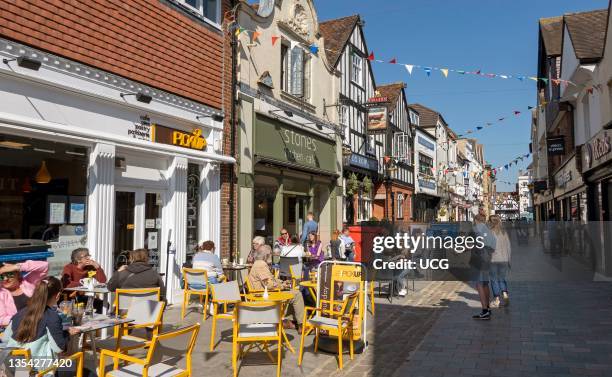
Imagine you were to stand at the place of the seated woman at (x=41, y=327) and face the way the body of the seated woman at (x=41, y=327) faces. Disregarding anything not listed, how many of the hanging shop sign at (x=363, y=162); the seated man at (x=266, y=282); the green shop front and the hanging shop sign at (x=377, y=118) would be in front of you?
4

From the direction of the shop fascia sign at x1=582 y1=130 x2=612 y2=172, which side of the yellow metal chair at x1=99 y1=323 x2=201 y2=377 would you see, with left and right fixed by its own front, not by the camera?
right

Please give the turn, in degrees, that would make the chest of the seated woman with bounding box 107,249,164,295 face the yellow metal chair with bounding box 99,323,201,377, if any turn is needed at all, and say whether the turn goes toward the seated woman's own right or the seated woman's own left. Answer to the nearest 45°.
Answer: approximately 180°

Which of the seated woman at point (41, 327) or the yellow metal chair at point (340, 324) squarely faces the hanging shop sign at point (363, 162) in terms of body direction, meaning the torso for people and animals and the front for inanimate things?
the seated woman

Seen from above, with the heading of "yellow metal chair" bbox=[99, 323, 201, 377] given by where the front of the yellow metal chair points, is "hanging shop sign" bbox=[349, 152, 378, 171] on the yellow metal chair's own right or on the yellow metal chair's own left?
on the yellow metal chair's own right

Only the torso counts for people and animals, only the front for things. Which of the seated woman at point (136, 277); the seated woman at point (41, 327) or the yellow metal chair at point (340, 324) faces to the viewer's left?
the yellow metal chair

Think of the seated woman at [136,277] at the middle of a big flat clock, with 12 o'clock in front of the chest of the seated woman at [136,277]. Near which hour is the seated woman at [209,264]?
the seated woman at [209,264] is roughly at 1 o'clock from the seated woman at [136,277].

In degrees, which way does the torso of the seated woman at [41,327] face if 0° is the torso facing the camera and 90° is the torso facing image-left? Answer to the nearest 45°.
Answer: approximately 225°

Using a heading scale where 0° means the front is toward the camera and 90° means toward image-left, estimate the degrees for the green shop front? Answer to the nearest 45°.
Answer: approximately 315°

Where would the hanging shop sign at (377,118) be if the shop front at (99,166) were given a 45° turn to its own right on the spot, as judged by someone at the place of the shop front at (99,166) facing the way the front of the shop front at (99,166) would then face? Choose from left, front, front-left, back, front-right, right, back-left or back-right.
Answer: back-left

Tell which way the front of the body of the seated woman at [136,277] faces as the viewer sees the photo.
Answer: away from the camera

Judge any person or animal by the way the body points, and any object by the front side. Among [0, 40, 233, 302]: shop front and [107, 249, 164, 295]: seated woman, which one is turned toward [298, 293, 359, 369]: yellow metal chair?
the shop front

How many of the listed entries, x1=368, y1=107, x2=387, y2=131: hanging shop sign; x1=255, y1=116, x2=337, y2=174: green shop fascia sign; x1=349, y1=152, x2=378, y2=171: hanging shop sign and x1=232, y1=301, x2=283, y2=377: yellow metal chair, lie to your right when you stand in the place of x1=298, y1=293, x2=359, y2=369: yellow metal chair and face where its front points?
3

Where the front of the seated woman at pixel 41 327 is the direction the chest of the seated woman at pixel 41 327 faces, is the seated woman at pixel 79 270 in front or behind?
in front

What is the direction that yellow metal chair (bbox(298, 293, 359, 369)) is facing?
to the viewer's left

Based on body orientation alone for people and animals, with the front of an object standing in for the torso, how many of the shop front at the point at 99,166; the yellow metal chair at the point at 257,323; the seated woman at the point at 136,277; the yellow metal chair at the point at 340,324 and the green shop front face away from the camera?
2

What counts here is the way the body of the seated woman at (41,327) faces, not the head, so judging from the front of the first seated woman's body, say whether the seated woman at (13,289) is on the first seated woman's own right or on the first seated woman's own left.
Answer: on the first seated woman's own left
